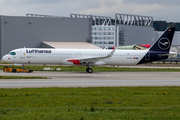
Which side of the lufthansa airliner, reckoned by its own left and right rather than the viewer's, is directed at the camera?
left
